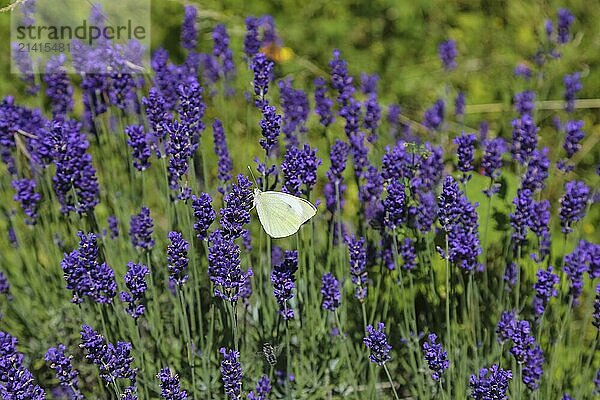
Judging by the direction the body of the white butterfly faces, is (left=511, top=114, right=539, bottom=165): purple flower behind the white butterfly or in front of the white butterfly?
behind

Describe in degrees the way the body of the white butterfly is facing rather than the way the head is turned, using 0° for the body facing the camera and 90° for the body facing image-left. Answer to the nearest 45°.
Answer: approximately 90°

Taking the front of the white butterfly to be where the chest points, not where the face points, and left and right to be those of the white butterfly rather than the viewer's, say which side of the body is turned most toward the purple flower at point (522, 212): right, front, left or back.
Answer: back

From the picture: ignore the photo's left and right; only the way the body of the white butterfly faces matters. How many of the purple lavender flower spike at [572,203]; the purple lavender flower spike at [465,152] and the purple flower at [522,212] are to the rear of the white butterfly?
3

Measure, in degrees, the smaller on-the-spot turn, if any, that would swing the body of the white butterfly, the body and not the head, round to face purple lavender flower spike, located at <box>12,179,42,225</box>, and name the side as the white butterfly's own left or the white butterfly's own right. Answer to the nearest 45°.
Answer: approximately 45° to the white butterfly's own right

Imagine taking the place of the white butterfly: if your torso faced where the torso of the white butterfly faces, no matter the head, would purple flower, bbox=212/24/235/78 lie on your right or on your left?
on your right

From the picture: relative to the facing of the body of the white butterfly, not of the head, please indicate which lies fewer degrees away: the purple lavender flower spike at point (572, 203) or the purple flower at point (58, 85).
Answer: the purple flower

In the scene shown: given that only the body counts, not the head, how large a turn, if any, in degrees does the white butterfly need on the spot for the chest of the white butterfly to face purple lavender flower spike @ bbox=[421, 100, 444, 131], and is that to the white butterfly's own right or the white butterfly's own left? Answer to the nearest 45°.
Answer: approximately 135° to the white butterfly's own right

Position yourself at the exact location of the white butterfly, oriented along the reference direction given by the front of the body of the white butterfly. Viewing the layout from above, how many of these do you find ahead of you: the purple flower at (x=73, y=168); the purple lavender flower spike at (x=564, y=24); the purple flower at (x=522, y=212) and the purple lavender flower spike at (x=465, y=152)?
1

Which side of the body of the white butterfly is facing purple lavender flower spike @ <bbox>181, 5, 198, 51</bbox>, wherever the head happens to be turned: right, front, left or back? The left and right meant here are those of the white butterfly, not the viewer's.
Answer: right

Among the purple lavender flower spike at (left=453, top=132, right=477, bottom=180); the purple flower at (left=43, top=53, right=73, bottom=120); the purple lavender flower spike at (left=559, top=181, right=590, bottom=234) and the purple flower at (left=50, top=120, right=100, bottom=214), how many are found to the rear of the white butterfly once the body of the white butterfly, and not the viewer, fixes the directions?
2

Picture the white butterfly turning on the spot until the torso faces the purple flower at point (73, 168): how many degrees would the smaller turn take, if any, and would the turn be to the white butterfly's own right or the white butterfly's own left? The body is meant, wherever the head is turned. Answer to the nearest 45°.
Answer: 0° — it already faces it
